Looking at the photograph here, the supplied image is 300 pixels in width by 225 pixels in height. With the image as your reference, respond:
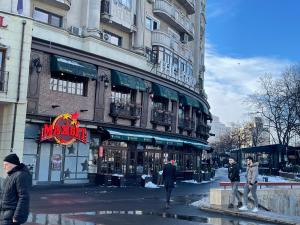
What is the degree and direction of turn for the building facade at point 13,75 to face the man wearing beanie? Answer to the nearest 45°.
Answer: approximately 45° to its right

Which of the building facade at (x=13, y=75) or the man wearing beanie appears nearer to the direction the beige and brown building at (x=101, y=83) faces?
the man wearing beanie

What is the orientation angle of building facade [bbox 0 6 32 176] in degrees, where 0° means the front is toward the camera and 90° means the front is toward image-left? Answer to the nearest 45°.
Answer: approximately 315°

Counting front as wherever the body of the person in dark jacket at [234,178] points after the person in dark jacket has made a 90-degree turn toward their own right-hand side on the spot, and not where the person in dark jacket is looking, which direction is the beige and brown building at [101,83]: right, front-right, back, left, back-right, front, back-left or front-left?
front
